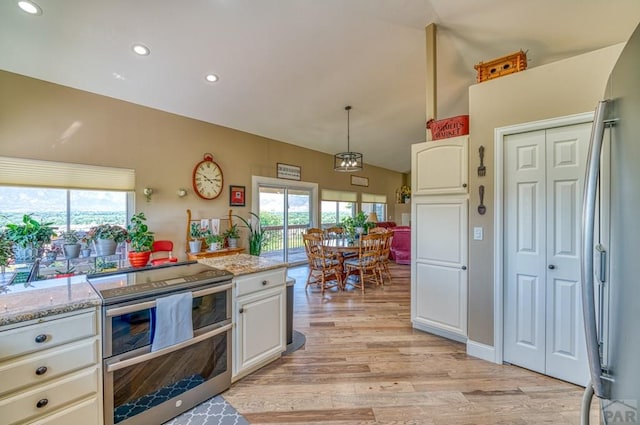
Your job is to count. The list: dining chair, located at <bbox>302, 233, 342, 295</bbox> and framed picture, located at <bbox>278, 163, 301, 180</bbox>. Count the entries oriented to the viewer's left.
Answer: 0

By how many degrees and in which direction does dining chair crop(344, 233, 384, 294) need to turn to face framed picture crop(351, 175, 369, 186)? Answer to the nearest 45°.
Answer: approximately 45° to its right

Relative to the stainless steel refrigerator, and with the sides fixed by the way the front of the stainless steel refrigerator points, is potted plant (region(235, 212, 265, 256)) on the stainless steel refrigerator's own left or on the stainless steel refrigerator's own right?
on the stainless steel refrigerator's own right

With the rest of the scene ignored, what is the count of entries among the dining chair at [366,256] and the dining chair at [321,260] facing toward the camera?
0

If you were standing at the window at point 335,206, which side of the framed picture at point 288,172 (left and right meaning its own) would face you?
left

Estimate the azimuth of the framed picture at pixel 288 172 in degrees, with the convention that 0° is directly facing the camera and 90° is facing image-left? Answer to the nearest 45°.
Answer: approximately 315°

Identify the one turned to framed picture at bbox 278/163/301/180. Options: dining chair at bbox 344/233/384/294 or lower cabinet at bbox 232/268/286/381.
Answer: the dining chair

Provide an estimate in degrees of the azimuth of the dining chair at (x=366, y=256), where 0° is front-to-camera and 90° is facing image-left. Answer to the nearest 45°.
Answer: approximately 135°

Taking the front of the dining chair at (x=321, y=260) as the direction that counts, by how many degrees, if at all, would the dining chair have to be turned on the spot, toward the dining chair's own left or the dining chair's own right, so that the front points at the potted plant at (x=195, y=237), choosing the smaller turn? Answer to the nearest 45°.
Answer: approximately 135° to the dining chair's own left

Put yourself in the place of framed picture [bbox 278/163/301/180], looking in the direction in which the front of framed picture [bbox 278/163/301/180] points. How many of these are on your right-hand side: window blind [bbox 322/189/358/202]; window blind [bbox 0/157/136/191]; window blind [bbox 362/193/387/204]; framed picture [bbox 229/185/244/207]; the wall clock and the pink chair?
3

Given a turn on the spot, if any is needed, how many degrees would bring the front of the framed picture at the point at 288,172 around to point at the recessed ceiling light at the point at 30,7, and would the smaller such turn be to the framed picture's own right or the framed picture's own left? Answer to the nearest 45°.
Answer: approximately 90° to the framed picture's own right

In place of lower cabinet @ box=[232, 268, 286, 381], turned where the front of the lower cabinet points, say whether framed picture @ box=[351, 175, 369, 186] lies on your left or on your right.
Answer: on your left

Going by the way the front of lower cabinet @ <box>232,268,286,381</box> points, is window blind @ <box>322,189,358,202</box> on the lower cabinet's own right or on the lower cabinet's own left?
on the lower cabinet's own left

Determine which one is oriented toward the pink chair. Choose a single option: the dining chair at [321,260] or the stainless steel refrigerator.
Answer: the dining chair

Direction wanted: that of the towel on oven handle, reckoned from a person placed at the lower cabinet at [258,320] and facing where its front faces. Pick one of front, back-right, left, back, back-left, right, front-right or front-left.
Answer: right

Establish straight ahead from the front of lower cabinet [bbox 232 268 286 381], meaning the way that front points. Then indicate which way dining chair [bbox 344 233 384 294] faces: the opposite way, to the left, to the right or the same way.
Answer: the opposite way

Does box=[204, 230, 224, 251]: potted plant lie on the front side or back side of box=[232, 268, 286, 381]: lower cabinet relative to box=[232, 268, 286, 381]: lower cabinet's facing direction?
on the back side

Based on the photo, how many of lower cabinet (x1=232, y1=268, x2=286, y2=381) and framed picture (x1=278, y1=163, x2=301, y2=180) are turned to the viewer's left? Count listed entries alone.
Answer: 0
